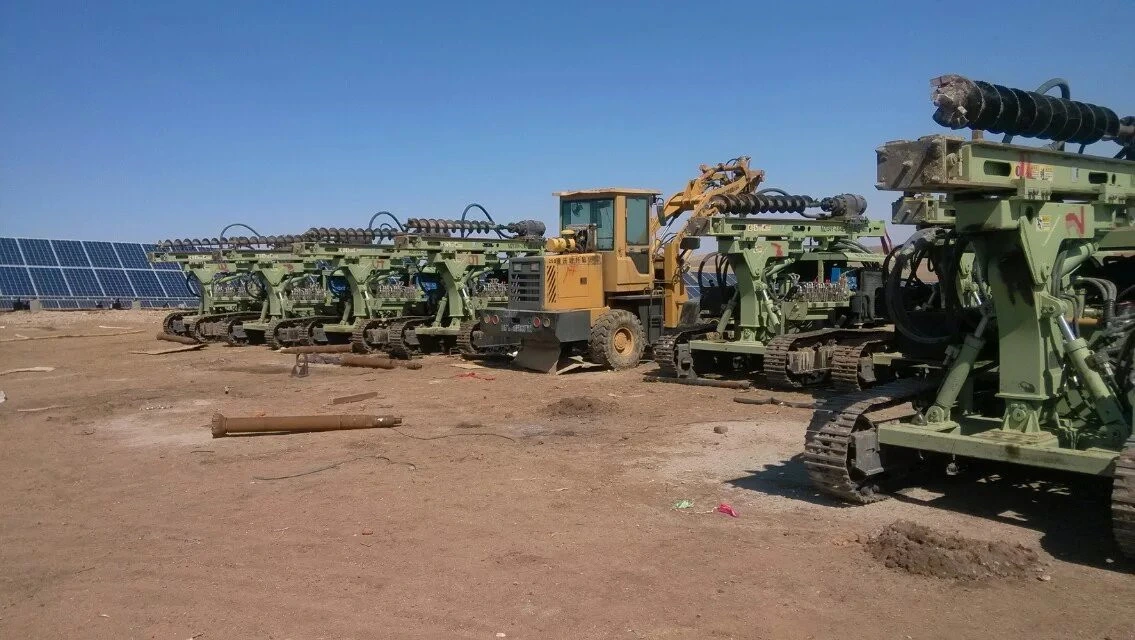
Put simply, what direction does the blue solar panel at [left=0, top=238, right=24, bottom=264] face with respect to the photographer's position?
facing the viewer and to the right of the viewer

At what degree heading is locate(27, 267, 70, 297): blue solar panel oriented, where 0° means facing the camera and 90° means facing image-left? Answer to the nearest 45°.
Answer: approximately 315°

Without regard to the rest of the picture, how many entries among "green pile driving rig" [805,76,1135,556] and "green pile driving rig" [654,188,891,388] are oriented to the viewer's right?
0

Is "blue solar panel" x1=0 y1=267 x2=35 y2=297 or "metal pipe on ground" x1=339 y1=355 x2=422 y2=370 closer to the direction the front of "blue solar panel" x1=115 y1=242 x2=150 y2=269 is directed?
the metal pipe on ground

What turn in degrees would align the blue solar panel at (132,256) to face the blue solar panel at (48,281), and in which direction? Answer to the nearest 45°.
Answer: approximately 90° to its right

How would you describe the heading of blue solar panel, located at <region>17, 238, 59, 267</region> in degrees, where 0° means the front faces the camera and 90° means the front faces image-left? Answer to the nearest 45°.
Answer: approximately 315°

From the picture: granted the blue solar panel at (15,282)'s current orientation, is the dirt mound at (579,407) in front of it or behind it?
in front

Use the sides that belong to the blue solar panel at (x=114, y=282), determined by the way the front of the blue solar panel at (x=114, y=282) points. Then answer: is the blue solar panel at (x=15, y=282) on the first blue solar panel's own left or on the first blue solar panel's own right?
on the first blue solar panel's own right

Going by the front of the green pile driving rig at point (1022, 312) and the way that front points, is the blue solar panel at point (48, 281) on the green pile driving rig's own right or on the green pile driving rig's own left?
on the green pile driving rig's own right

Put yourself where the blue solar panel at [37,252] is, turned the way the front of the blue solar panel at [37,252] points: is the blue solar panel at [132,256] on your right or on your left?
on your left

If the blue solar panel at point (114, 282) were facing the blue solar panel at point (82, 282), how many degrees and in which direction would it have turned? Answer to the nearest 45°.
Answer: approximately 135° to its right

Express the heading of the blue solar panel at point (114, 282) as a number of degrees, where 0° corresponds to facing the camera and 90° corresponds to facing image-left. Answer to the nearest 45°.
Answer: approximately 315°
